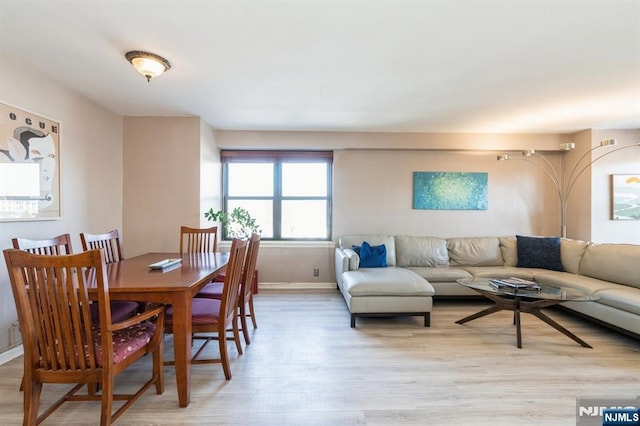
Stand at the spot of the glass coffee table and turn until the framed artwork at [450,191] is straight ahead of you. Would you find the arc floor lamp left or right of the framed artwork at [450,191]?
right

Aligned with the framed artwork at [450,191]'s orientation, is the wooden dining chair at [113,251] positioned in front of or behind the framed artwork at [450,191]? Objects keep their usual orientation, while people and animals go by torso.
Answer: in front

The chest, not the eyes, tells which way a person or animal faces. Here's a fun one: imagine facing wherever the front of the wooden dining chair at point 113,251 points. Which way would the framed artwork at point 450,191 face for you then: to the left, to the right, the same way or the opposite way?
to the right

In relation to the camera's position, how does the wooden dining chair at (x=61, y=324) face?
facing away from the viewer and to the right of the viewer

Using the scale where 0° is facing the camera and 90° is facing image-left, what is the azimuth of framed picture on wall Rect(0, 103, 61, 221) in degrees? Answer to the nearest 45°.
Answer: approximately 315°

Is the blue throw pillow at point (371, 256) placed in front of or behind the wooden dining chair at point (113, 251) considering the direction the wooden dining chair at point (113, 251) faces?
in front

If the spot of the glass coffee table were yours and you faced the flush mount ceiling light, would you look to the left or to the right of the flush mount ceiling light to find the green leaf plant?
right

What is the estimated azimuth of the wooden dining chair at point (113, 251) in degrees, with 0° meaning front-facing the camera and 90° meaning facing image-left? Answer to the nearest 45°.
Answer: approximately 315°
